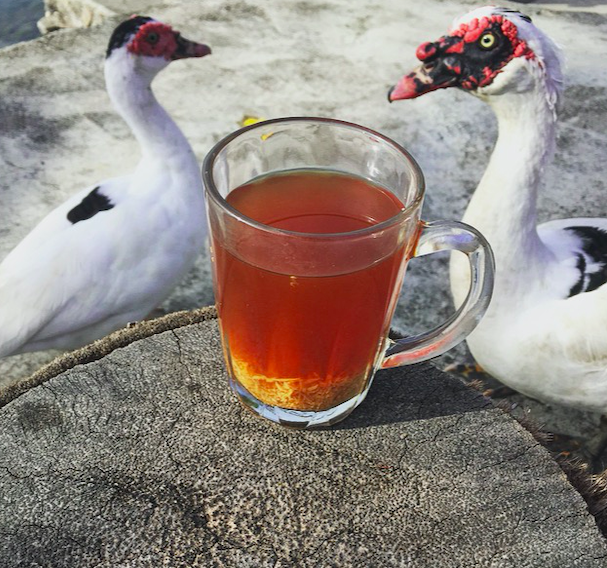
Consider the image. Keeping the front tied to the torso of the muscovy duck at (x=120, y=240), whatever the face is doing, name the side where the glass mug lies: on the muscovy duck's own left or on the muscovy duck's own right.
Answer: on the muscovy duck's own right

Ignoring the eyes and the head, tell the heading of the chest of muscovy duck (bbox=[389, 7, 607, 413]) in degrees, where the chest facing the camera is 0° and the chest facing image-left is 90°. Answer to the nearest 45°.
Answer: approximately 90°

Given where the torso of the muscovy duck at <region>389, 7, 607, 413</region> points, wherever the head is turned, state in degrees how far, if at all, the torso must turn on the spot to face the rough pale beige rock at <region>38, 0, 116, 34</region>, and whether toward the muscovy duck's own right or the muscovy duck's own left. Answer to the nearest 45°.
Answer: approximately 45° to the muscovy duck's own right

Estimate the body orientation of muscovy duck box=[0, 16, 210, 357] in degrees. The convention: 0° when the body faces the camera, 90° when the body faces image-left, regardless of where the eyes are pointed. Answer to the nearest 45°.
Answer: approximately 270°

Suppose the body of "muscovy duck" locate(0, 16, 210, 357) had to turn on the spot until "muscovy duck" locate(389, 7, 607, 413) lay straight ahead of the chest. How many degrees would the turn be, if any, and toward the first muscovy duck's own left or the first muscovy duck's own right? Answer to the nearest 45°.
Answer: approximately 45° to the first muscovy duck's own right

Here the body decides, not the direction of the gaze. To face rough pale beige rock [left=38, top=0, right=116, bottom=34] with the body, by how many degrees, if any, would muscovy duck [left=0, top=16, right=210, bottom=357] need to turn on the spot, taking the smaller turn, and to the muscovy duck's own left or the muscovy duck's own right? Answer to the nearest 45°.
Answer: approximately 90° to the muscovy duck's own left

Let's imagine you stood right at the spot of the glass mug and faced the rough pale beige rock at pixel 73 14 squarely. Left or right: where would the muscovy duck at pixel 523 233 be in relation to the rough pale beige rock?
right

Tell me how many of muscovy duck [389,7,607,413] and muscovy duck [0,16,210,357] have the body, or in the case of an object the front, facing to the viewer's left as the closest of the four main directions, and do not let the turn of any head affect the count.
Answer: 1
